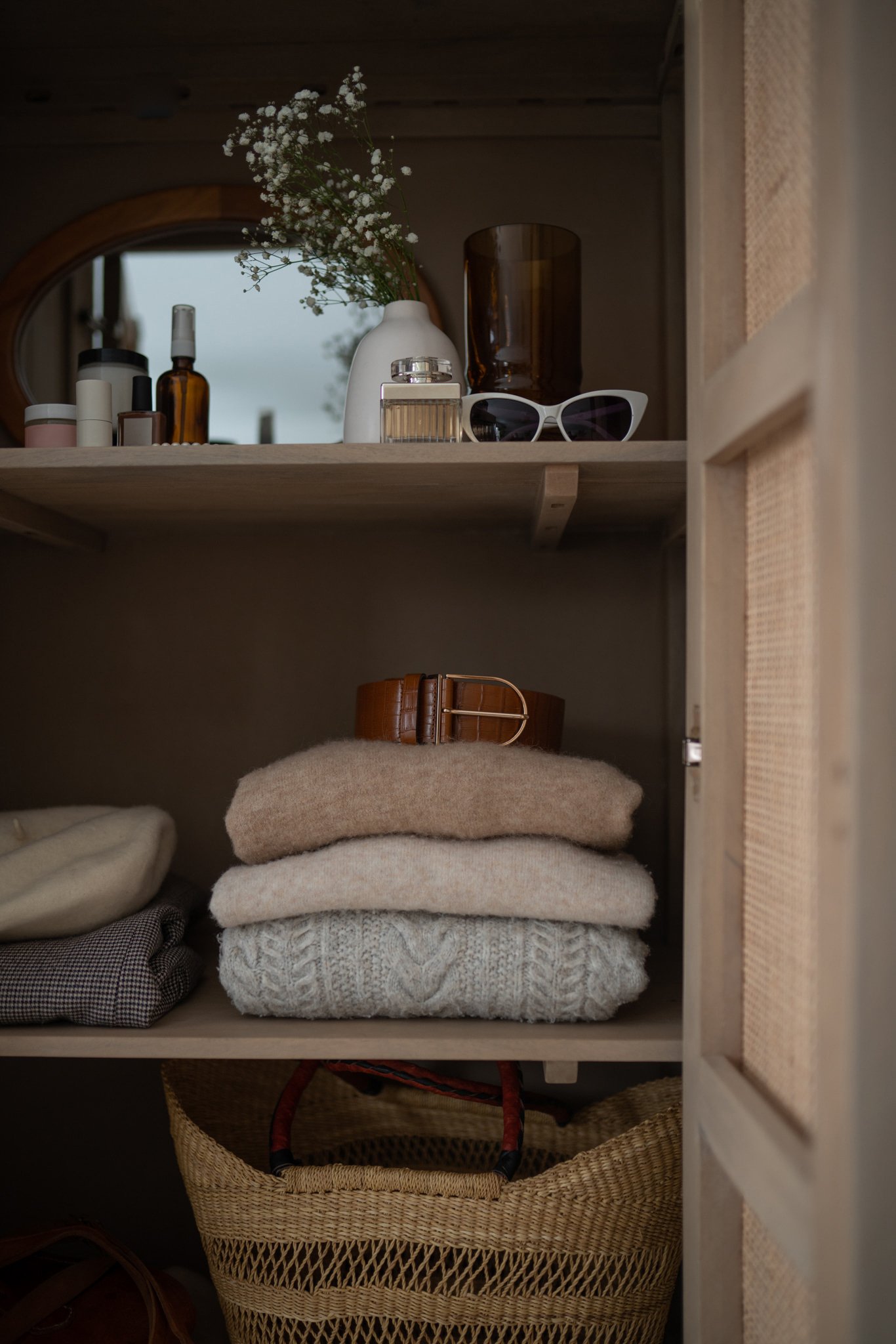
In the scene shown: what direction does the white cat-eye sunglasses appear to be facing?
toward the camera

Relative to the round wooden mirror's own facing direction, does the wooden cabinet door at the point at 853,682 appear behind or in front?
in front

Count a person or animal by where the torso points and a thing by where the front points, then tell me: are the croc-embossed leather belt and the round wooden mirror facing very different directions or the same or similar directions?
same or similar directions

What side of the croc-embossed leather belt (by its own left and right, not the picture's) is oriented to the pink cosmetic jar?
right

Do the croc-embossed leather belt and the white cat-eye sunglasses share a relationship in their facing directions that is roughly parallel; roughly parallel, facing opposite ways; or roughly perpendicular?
roughly parallel

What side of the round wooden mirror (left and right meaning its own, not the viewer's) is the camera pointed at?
front

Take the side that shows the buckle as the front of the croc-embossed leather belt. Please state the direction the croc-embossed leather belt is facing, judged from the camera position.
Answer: facing the viewer

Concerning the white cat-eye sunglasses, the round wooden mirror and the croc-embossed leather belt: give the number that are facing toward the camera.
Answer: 3
